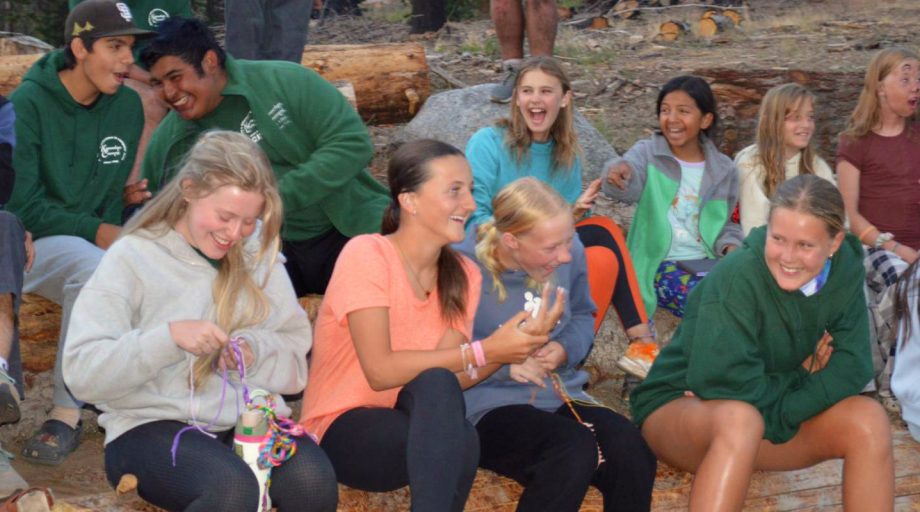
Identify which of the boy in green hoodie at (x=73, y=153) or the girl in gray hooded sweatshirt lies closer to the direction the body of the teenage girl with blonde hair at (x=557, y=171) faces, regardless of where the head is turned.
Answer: the girl in gray hooded sweatshirt

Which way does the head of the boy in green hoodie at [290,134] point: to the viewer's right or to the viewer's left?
to the viewer's left

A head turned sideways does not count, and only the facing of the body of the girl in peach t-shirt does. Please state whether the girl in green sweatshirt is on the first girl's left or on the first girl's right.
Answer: on the first girl's left

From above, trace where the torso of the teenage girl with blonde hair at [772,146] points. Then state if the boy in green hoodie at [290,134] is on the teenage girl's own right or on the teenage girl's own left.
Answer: on the teenage girl's own right

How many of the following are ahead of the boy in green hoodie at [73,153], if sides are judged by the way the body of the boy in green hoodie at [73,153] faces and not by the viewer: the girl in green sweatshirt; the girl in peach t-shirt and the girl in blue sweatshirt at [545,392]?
3

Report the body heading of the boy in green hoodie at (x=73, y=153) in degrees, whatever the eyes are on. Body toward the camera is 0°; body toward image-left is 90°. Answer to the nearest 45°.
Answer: approximately 315°

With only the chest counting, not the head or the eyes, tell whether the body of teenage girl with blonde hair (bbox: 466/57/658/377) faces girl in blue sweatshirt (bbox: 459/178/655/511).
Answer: yes

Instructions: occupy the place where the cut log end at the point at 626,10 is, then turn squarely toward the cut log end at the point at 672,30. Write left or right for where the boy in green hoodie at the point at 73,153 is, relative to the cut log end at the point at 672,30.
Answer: right
